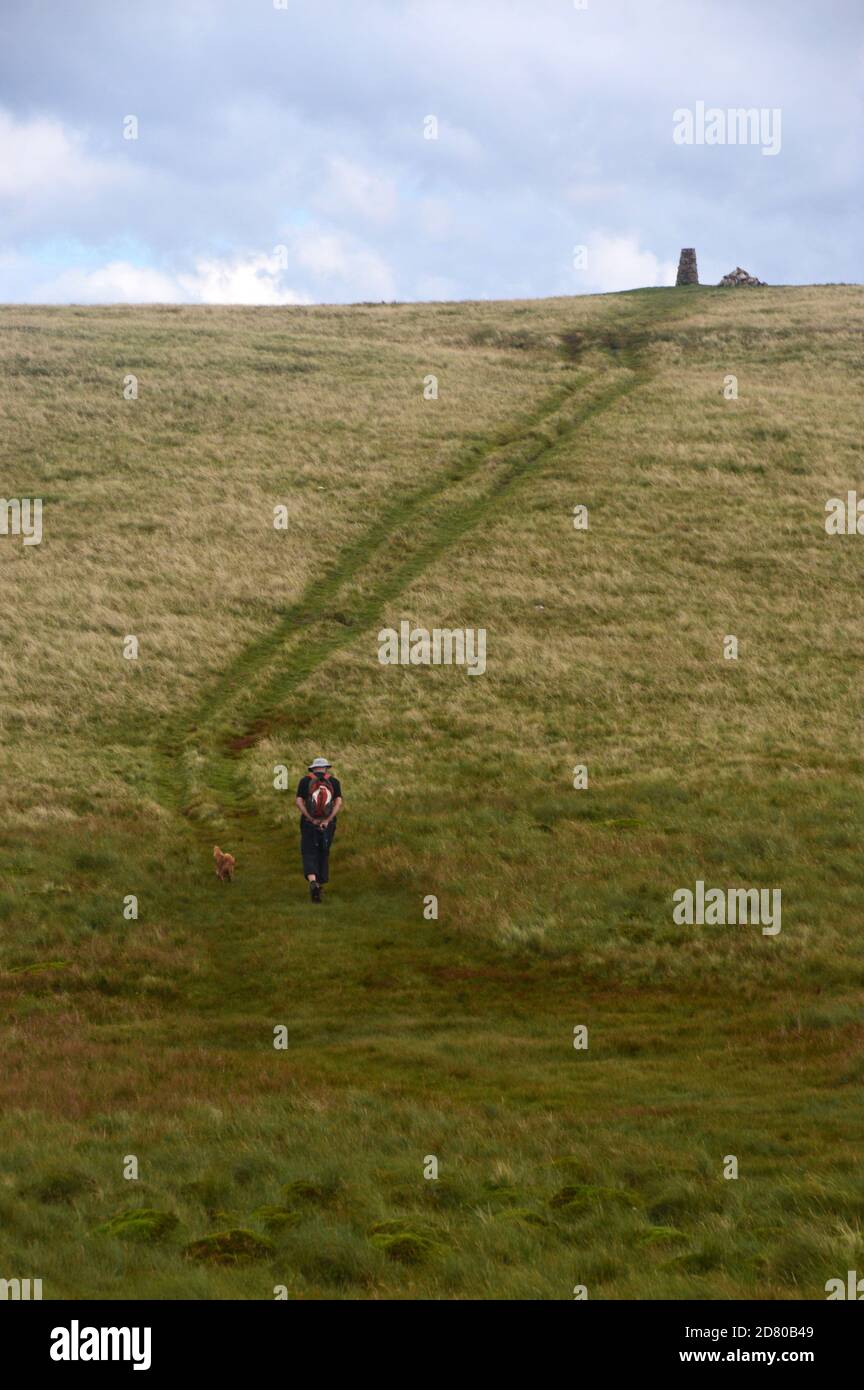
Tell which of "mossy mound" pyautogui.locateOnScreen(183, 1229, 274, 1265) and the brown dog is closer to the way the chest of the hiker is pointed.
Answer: the brown dog

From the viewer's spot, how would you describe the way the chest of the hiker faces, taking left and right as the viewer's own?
facing away from the viewer

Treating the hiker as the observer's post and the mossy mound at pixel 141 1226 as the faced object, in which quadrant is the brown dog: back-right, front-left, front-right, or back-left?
back-right

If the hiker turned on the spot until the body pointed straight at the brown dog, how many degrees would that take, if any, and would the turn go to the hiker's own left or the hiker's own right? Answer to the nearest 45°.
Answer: approximately 45° to the hiker's own left

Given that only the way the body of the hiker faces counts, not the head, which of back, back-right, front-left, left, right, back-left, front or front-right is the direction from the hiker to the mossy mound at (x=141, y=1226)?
back

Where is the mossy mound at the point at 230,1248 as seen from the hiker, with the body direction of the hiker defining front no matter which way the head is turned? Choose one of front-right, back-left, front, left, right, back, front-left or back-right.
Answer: back

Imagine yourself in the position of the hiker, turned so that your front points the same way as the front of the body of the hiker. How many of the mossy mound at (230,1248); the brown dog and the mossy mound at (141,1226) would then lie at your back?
2
